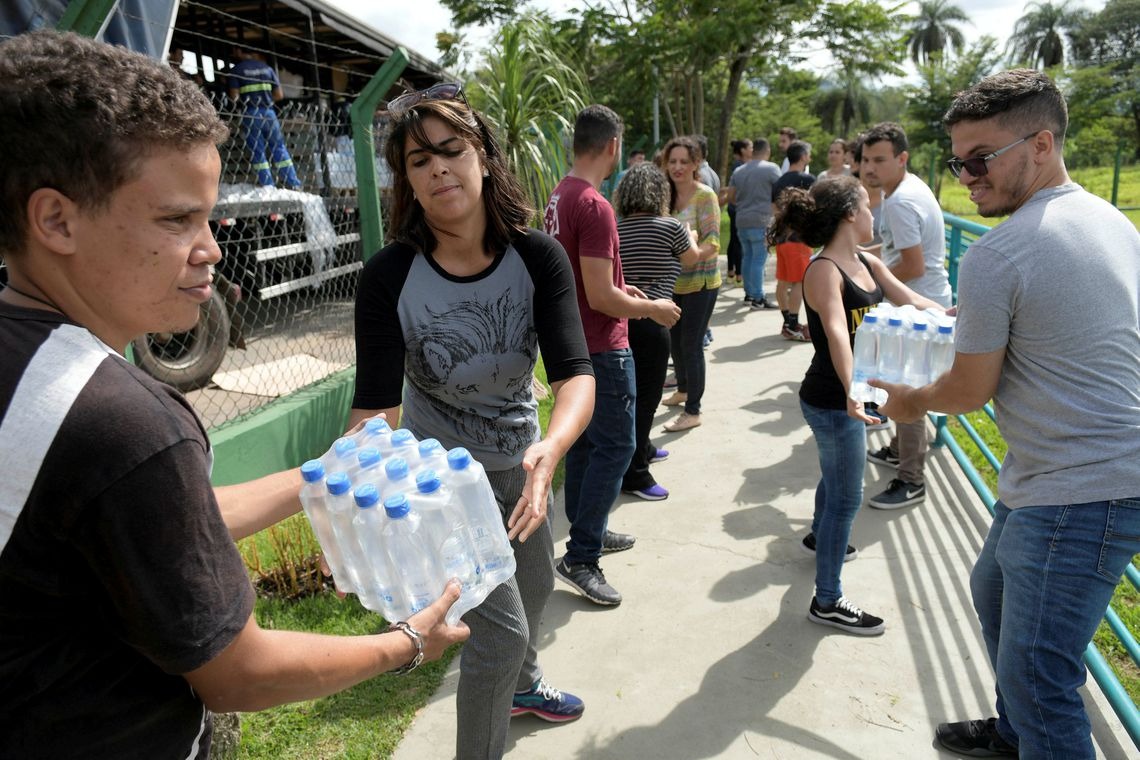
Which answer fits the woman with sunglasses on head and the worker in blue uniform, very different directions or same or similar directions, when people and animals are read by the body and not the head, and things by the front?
very different directions

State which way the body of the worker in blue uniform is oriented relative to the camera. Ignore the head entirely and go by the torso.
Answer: away from the camera

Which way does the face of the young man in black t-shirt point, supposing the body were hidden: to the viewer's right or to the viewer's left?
to the viewer's right

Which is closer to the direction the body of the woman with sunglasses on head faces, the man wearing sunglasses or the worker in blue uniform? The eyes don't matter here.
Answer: the man wearing sunglasses

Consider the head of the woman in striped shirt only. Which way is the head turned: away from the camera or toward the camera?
away from the camera

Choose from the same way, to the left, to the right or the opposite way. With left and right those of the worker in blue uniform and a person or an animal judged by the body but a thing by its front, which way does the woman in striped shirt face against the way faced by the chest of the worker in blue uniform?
to the right

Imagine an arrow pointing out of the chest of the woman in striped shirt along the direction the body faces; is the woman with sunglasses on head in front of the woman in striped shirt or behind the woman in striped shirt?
behind

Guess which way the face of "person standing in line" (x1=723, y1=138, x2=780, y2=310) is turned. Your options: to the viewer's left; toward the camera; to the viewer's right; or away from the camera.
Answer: away from the camera

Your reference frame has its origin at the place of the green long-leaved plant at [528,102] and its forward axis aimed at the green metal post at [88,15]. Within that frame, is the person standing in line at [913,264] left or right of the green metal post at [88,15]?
left

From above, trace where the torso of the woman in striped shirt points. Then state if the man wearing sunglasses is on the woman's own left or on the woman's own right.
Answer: on the woman's own right

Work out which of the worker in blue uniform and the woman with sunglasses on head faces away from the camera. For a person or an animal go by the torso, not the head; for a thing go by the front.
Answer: the worker in blue uniform

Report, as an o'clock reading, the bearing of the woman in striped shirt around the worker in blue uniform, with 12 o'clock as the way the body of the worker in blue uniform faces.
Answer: The woman in striped shirt is roughly at 5 o'clock from the worker in blue uniform.

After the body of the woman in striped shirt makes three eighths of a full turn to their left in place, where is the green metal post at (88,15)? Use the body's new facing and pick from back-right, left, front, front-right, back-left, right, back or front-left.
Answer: front-left

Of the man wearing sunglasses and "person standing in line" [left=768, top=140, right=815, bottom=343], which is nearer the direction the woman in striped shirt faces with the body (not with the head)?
the person standing in line
